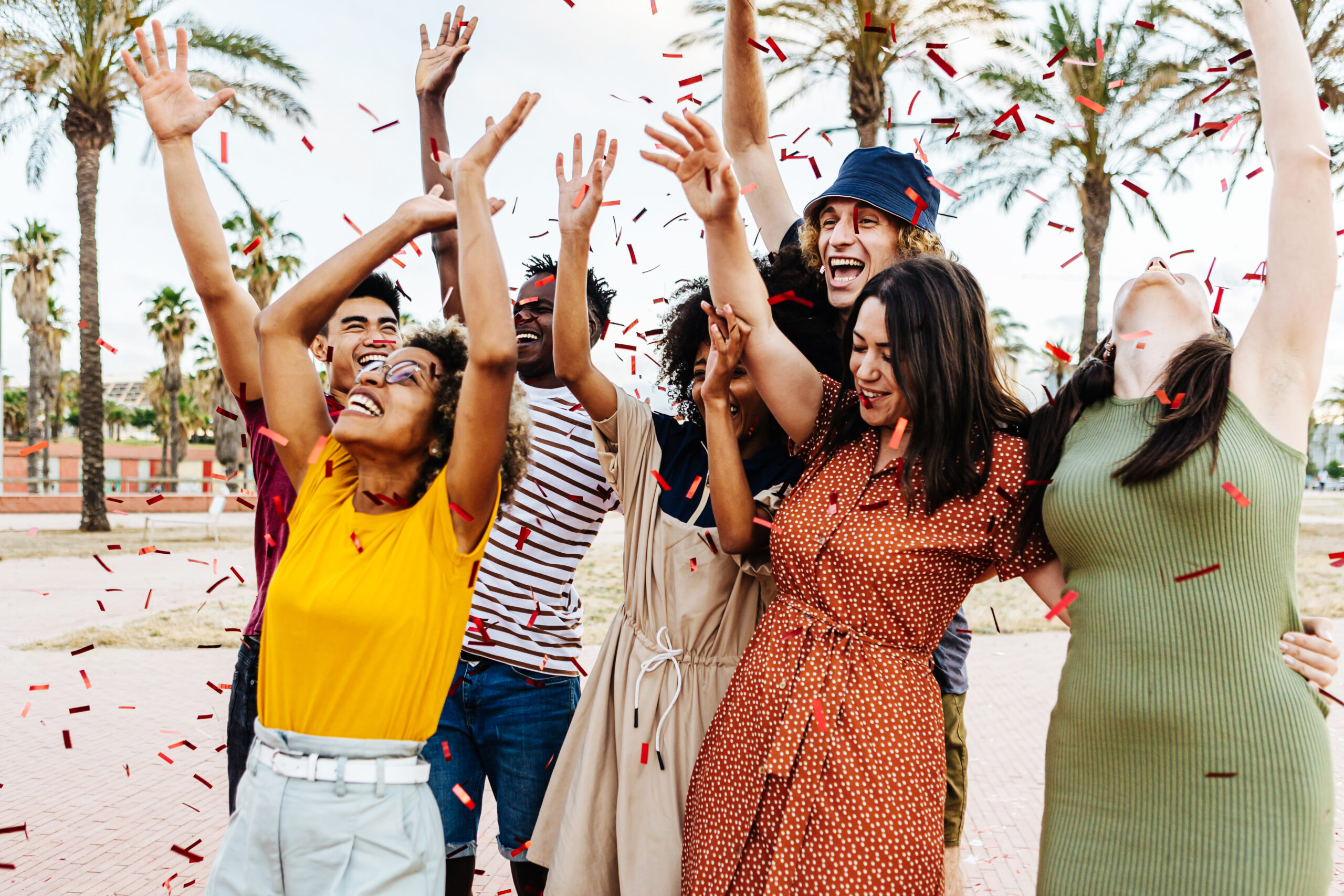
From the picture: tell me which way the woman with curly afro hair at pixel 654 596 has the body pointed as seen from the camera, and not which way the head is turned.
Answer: toward the camera

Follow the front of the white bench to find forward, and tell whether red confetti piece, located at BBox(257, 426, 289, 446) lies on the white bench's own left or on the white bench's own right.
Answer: on the white bench's own left

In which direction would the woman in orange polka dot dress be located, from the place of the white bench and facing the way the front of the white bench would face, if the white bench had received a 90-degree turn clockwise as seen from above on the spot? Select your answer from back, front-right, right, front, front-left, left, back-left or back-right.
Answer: back

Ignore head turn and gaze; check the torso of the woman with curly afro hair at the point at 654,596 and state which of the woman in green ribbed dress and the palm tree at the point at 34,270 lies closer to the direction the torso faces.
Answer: the woman in green ribbed dress

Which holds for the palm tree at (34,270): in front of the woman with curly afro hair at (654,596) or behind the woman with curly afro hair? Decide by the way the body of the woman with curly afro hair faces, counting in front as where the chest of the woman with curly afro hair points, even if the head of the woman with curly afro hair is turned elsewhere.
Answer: behind

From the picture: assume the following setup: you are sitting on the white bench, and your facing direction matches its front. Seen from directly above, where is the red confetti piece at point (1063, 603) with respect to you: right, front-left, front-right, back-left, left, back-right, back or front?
left

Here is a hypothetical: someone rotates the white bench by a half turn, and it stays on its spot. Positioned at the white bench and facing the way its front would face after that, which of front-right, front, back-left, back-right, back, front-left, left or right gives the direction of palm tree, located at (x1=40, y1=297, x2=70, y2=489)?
left

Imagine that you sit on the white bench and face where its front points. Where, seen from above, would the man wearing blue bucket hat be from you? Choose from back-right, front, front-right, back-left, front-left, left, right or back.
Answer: left

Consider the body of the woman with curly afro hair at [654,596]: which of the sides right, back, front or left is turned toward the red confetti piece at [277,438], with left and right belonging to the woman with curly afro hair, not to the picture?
right

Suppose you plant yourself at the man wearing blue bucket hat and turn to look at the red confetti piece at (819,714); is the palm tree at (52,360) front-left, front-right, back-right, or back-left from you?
back-right

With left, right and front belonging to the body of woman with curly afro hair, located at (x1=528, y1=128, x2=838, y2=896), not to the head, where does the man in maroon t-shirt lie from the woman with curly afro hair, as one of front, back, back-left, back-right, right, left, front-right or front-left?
right
